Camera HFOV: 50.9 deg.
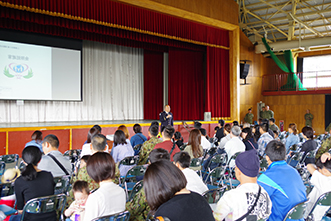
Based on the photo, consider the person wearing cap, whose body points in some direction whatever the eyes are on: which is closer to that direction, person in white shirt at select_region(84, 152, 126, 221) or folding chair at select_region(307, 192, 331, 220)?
the person in white shirt

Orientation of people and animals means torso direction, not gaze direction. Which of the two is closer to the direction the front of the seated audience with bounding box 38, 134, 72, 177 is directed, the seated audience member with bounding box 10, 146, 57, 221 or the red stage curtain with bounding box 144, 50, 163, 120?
the red stage curtain

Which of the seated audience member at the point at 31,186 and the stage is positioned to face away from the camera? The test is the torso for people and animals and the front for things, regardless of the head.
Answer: the seated audience member

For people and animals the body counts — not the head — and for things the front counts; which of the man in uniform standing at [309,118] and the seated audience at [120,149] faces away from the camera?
the seated audience

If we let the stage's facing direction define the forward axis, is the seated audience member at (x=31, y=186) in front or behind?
in front

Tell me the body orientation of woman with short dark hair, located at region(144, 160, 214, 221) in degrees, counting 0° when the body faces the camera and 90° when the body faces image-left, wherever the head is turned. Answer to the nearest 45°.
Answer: approximately 135°

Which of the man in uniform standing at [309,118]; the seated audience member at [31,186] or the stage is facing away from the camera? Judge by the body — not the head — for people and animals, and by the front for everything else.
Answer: the seated audience member

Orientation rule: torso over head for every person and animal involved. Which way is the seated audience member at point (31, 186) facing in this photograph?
away from the camera

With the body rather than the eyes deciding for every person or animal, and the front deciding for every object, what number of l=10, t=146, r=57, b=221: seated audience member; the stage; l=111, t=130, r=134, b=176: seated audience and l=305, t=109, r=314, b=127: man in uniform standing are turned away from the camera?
2

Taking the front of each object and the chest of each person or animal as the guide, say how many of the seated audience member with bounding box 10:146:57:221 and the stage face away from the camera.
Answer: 1

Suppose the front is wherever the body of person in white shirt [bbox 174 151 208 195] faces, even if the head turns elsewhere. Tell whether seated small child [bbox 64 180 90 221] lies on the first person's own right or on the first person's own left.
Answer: on the first person's own left

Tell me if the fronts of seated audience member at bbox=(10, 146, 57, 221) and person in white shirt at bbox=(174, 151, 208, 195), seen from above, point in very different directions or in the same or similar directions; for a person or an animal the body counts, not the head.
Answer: same or similar directions

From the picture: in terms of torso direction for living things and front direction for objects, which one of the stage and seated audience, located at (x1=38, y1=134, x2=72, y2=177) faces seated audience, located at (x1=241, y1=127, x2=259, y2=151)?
the stage

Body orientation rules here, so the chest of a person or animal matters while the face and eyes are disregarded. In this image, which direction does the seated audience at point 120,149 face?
away from the camera

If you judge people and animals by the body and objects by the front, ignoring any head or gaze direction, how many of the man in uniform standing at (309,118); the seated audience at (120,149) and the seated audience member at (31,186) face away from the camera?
2

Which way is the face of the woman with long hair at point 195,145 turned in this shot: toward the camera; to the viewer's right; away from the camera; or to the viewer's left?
away from the camera
